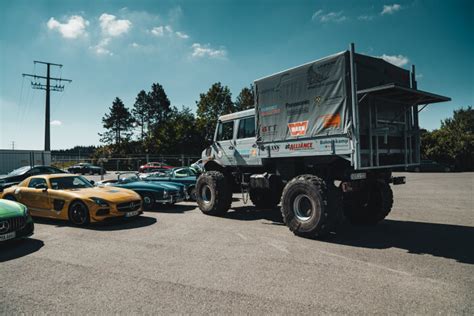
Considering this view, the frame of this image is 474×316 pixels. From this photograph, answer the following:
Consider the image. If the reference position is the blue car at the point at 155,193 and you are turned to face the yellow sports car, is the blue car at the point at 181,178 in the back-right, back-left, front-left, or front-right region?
back-right

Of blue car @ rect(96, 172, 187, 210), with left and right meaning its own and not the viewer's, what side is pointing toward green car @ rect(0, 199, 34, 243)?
right

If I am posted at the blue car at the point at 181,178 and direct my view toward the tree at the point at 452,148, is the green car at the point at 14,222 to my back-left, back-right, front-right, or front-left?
back-right

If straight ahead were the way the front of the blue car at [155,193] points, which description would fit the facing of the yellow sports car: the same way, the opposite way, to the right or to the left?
the same way

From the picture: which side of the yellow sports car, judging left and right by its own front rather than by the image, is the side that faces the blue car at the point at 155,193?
left

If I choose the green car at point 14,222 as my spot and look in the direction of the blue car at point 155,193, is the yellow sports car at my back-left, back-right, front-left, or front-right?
front-left

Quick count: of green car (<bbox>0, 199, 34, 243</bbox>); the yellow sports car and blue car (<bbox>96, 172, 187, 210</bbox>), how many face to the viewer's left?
0

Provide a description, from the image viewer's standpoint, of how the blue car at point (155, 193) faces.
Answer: facing the viewer and to the right of the viewer

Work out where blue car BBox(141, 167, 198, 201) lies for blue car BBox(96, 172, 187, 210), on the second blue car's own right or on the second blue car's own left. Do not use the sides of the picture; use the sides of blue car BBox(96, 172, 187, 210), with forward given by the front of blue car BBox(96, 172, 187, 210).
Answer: on the second blue car's own left

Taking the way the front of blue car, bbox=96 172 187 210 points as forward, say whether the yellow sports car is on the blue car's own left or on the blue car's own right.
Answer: on the blue car's own right

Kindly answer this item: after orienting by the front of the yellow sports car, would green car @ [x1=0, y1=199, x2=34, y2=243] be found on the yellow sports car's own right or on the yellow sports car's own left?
on the yellow sports car's own right

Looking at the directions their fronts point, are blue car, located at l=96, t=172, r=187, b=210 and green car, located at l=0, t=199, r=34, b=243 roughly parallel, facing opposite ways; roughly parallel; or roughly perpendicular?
roughly parallel

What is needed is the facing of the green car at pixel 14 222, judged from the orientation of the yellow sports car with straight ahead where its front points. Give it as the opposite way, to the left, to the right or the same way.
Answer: the same way

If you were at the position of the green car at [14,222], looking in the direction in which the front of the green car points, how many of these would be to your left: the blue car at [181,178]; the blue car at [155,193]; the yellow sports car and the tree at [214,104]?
4
